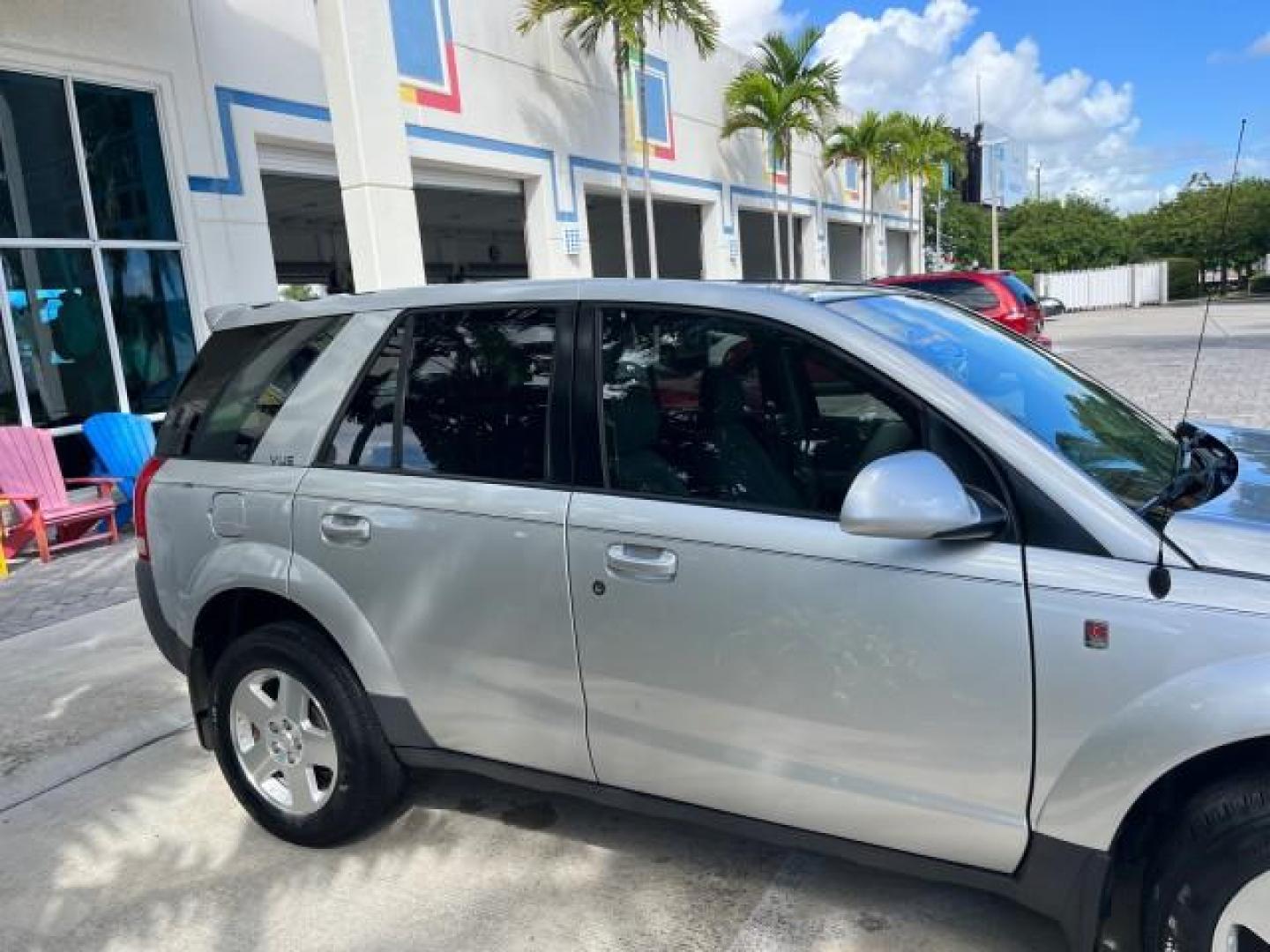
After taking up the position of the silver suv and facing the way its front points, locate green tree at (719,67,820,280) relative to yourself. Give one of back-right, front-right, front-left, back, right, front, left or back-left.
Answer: back-left

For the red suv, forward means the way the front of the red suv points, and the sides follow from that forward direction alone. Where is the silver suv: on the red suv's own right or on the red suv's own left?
on the red suv's own left

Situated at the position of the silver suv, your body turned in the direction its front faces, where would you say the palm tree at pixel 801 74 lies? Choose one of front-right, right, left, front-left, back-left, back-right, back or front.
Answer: back-left

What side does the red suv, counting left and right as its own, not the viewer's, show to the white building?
left

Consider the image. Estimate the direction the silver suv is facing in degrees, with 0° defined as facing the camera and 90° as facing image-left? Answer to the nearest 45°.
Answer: approximately 315°

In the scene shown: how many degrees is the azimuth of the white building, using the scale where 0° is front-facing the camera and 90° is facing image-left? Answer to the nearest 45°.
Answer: approximately 315°
